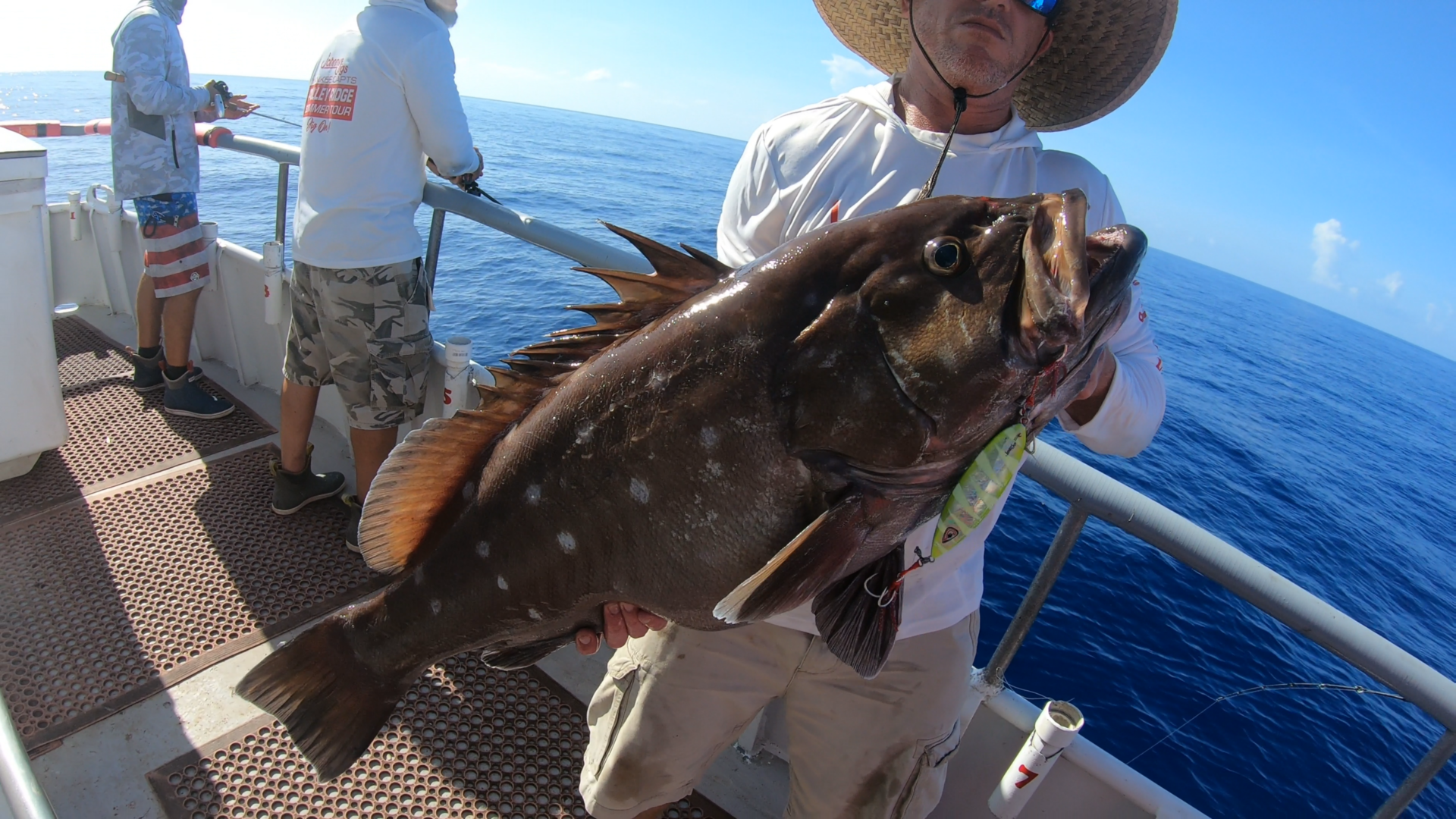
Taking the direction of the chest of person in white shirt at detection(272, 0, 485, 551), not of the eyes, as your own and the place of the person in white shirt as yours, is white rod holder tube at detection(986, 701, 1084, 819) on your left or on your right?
on your right

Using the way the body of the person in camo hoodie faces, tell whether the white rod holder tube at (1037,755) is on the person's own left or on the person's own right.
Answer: on the person's own right

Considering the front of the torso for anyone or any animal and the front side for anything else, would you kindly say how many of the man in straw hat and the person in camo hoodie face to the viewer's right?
1

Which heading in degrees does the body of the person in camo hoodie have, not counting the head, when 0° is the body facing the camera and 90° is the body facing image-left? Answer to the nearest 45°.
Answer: approximately 270°

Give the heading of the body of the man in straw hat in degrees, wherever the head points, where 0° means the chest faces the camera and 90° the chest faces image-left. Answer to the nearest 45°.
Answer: approximately 0°

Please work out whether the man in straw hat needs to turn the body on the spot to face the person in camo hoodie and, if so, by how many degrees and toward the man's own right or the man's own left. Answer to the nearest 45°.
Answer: approximately 90° to the man's own right

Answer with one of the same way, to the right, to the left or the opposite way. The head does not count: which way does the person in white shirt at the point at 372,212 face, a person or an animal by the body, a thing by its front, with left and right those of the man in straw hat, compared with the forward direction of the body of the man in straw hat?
the opposite way

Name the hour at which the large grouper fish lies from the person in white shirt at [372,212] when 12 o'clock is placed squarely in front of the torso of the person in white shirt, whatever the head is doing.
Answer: The large grouper fish is roughly at 4 o'clock from the person in white shirt.

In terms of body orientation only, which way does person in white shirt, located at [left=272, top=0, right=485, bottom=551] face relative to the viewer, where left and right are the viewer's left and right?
facing away from the viewer and to the right of the viewer
